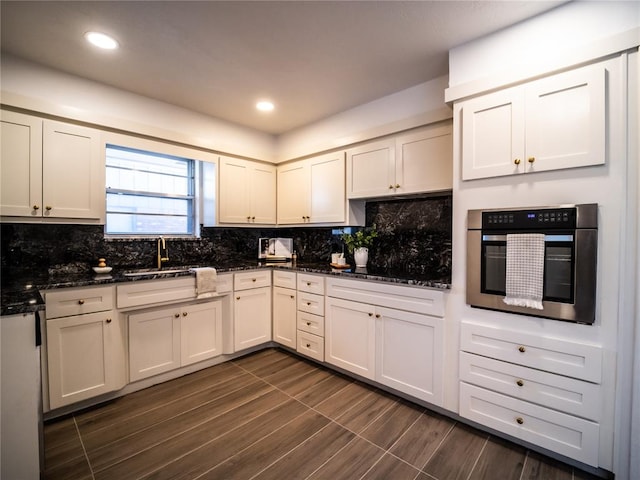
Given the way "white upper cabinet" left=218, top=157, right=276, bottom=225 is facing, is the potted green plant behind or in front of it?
in front

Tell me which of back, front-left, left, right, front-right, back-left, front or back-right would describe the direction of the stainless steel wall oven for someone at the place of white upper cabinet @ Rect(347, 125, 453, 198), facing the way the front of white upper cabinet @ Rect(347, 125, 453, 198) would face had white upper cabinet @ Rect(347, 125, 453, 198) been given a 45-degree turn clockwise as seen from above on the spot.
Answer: back-left

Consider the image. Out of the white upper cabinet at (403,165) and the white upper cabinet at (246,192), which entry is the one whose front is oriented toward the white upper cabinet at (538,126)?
the white upper cabinet at (246,192)

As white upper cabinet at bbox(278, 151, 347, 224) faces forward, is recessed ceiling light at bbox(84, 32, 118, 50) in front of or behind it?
in front

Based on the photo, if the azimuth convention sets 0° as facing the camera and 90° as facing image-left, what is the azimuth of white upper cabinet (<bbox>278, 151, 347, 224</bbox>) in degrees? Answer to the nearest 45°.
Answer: approximately 45°

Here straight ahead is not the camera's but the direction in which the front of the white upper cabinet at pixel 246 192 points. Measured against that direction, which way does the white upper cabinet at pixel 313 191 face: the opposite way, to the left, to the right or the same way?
to the right

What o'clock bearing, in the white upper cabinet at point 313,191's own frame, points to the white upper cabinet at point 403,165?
the white upper cabinet at point 403,165 is roughly at 9 o'clock from the white upper cabinet at point 313,191.

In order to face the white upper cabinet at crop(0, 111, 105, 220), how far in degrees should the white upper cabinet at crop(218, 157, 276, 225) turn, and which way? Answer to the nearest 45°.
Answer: approximately 90° to its right

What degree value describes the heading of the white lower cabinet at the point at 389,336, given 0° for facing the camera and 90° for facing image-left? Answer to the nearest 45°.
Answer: approximately 45°
